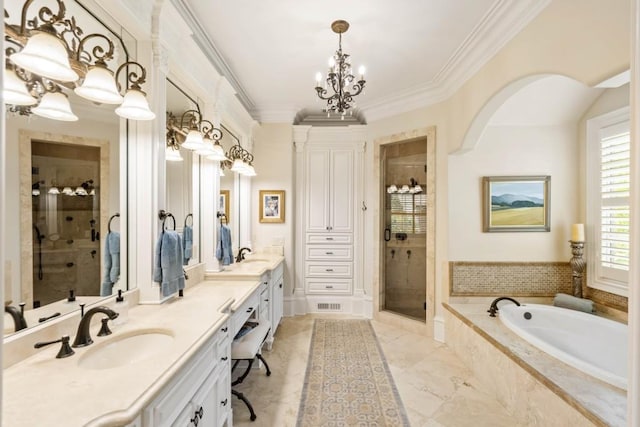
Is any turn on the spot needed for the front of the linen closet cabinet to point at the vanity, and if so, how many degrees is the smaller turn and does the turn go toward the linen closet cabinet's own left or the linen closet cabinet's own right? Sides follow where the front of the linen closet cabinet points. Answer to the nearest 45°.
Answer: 0° — it already faces it

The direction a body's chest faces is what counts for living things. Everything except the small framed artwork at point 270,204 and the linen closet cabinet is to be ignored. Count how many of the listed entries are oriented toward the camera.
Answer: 2

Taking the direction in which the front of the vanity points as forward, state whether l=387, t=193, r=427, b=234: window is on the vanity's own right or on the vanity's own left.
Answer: on the vanity's own left

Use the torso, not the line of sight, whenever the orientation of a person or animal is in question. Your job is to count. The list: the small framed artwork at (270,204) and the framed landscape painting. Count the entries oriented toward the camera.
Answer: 2

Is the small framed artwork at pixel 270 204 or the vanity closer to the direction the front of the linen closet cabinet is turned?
the vanity

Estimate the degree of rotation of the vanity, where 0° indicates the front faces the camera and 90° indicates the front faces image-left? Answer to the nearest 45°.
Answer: approximately 315°

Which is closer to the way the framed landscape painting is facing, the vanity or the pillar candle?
the vanity

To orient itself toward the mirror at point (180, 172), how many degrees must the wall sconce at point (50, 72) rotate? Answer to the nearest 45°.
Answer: approximately 90° to its left

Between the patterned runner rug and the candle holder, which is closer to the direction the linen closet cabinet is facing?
the patterned runner rug
